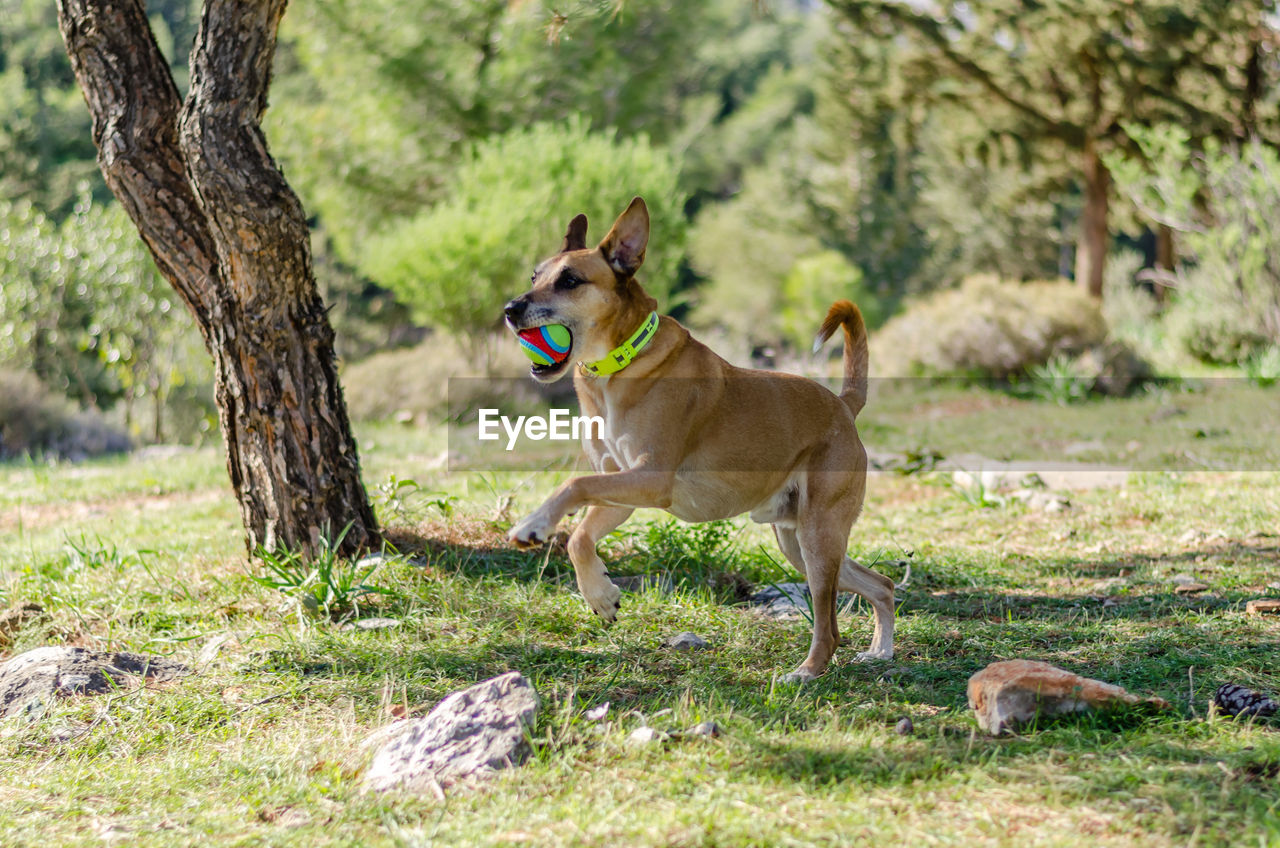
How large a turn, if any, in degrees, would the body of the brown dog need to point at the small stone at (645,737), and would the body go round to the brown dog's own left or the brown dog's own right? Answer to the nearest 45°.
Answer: approximately 90° to the brown dog's own left

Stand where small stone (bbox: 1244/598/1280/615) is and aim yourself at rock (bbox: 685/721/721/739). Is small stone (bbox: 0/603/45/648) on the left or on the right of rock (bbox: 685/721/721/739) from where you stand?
right

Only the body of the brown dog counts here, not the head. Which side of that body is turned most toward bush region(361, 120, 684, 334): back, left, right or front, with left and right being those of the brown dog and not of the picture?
right

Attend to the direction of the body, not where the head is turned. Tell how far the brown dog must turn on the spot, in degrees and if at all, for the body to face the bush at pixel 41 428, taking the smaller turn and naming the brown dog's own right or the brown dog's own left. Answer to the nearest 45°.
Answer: approximately 45° to the brown dog's own right

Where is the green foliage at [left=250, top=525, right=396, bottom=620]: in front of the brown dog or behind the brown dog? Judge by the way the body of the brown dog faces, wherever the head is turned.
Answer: in front

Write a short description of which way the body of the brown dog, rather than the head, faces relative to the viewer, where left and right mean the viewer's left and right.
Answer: facing to the left of the viewer

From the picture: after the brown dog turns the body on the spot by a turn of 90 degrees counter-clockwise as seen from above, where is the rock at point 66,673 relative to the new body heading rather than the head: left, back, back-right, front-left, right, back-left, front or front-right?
right
